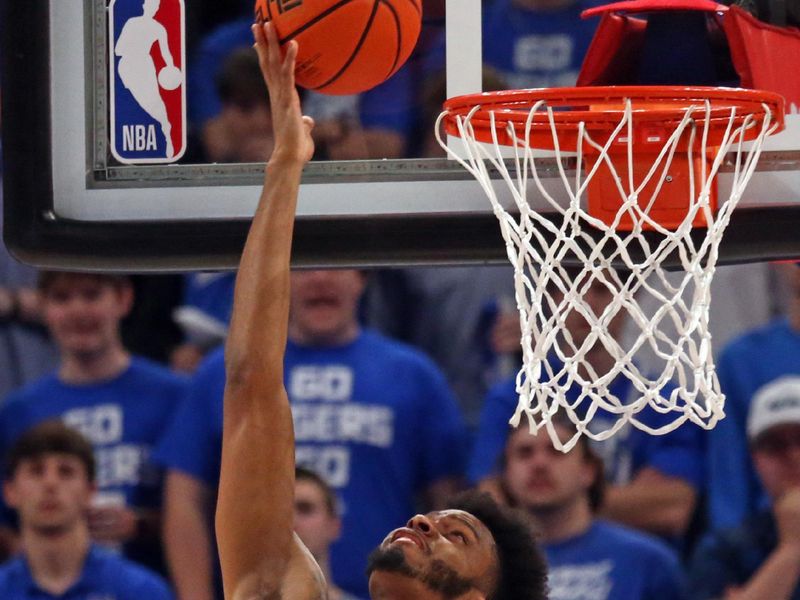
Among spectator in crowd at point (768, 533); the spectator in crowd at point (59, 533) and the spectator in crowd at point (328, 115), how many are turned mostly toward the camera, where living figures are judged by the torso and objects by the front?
3

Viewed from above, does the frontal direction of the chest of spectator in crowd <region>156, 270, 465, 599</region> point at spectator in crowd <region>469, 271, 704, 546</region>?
no

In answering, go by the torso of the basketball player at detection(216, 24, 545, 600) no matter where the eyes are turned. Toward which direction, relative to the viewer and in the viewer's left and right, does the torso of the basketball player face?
facing the viewer and to the left of the viewer

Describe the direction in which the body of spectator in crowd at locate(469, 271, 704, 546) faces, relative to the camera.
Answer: toward the camera

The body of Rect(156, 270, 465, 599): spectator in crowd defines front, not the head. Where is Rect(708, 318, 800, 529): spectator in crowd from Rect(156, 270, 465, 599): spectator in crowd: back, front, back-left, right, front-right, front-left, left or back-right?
left

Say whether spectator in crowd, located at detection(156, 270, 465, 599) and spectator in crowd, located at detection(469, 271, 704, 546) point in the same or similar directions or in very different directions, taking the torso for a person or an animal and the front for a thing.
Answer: same or similar directions

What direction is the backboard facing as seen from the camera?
toward the camera

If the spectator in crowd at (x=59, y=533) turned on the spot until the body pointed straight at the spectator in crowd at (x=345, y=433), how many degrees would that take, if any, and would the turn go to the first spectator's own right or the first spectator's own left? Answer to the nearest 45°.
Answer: approximately 90° to the first spectator's own left

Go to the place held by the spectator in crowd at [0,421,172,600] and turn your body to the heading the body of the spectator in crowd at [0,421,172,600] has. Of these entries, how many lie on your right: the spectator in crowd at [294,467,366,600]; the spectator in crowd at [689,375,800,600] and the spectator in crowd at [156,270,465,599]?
0

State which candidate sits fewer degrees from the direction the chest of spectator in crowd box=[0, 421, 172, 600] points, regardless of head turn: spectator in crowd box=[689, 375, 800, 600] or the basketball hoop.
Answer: the basketball hoop

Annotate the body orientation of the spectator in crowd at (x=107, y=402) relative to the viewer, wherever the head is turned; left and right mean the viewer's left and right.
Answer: facing the viewer

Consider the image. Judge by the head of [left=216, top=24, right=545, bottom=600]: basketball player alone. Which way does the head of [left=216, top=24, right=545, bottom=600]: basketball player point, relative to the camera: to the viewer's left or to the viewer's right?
to the viewer's left

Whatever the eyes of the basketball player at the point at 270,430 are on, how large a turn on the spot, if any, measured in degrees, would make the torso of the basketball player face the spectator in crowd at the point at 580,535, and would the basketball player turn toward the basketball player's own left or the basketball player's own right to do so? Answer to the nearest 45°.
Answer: approximately 180°

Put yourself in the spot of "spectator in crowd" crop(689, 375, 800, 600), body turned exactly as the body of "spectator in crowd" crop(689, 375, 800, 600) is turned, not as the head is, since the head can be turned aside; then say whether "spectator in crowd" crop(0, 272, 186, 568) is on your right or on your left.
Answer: on your right

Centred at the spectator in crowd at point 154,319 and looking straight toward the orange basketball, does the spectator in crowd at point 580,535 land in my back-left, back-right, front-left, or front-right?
front-left

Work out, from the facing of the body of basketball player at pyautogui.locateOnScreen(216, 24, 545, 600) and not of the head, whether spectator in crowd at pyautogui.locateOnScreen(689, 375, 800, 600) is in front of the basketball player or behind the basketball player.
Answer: behind

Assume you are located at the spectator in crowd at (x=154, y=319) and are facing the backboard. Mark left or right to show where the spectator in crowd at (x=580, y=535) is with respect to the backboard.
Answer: left

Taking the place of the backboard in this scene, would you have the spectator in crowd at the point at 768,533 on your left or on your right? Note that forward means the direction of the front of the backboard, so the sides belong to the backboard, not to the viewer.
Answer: on your left
